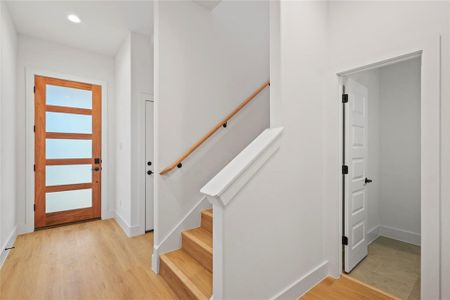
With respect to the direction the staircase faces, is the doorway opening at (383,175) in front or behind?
behind

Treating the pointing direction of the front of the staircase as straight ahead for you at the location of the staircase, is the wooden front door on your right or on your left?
on your right

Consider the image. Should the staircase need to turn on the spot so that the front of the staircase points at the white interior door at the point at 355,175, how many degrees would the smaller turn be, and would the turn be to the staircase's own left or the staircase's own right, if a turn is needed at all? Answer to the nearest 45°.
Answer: approximately 135° to the staircase's own left

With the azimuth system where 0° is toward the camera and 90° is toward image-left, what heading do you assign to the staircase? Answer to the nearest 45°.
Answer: approximately 45°

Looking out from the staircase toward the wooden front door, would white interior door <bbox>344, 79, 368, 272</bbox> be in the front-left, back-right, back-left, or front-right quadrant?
back-right
